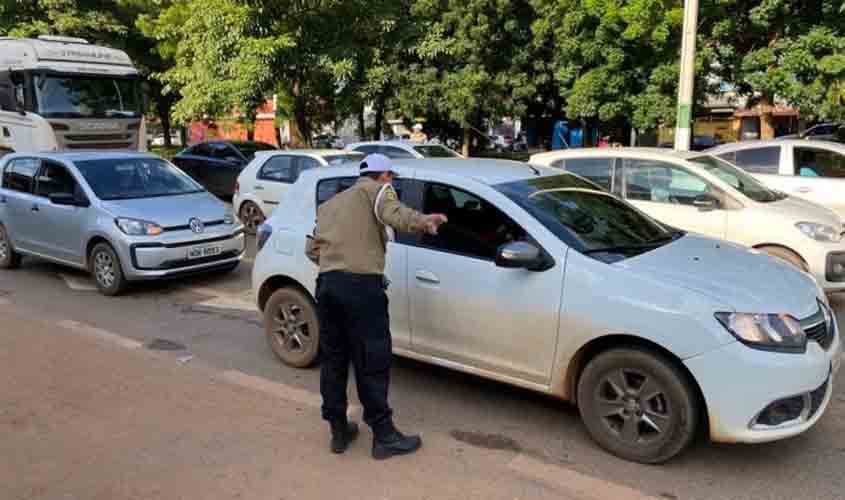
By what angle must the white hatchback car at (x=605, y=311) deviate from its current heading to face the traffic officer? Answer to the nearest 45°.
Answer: approximately 135° to its right

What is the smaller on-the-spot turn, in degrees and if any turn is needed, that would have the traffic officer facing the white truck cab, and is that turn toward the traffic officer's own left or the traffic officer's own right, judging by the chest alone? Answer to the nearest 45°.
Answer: approximately 90° to the traffic officer's own left

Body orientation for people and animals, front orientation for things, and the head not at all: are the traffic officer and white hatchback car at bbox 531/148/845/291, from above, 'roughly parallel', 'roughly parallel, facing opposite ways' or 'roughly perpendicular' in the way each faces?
roughly perpendicular

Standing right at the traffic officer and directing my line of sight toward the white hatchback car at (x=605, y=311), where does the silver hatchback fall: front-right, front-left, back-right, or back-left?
back-left

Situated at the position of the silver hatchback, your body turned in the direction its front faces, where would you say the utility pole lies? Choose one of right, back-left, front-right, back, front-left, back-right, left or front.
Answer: front-left

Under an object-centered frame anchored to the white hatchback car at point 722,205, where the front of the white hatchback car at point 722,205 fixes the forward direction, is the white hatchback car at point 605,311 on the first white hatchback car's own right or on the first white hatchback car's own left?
on the first white hatchback car's own right

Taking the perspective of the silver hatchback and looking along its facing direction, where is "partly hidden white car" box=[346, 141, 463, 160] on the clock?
The partly hidden white car is roughly at 9 o'clock from the silver hatchback.

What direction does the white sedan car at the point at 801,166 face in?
to the viewer's right

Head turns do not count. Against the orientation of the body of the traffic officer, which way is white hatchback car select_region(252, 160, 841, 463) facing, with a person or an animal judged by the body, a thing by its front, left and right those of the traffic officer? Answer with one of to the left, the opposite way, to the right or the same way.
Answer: to the right

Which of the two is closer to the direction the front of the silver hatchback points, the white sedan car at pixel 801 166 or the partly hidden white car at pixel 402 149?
the white sedan car

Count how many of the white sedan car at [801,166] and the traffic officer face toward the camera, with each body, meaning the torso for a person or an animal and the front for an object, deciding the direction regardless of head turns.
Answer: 0
